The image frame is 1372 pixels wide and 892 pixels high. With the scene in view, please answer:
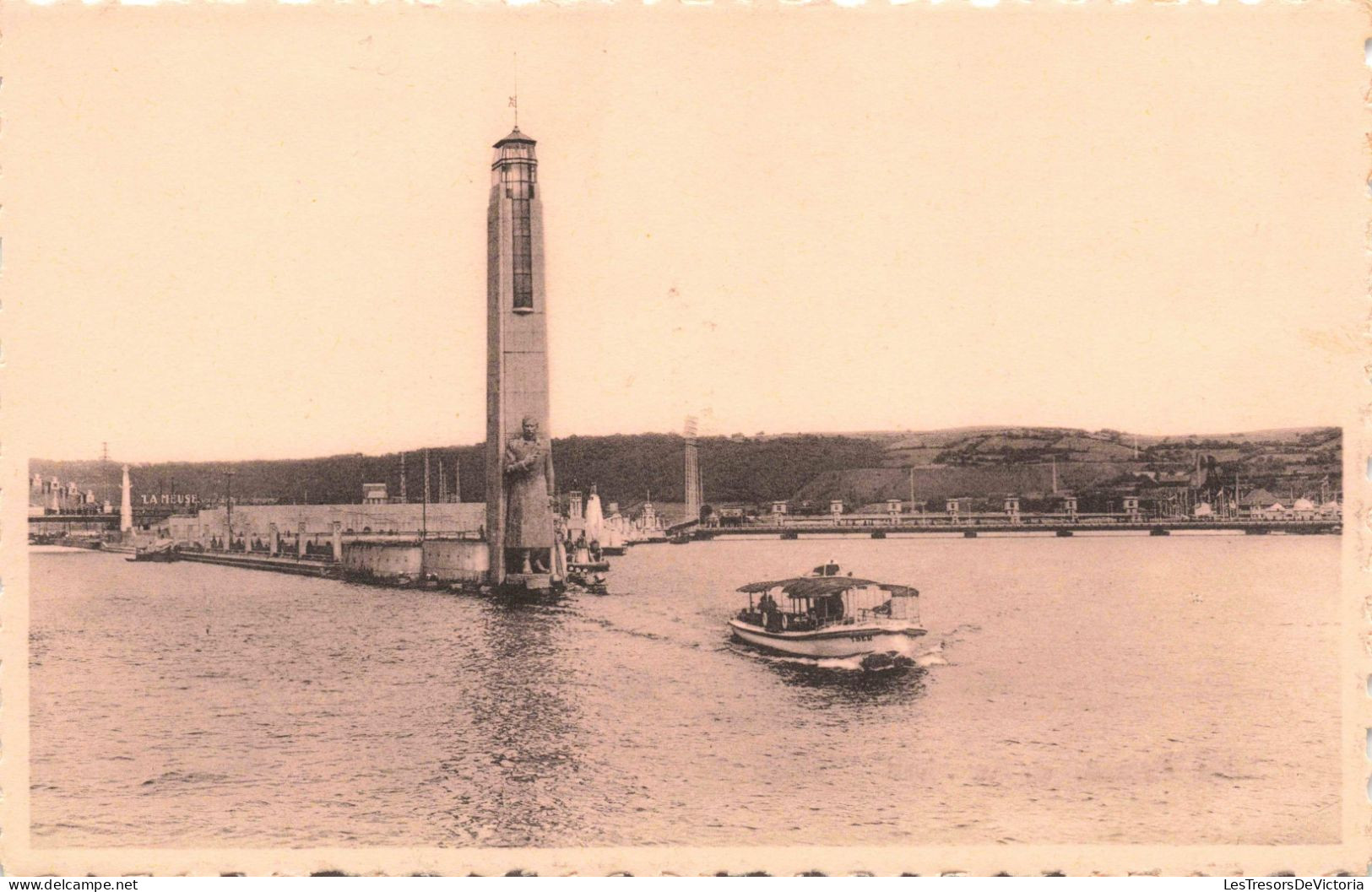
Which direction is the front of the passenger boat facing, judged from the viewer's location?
facing the viewer and to the right of the viewer

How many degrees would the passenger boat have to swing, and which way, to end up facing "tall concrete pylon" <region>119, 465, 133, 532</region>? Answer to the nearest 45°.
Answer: approximately 135° to its right

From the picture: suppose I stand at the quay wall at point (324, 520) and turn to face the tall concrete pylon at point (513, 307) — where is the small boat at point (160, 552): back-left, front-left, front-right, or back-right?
back-right

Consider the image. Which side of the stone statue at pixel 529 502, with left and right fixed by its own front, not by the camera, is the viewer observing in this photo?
front

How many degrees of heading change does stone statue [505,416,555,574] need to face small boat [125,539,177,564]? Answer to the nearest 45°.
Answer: approximately 135° to its right

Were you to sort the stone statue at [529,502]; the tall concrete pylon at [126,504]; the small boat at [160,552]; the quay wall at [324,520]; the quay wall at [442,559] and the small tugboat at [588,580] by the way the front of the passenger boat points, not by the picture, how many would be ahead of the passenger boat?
0

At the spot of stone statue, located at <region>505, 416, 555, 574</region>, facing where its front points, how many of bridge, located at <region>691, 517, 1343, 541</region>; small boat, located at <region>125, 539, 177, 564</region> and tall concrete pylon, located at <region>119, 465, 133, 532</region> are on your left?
1

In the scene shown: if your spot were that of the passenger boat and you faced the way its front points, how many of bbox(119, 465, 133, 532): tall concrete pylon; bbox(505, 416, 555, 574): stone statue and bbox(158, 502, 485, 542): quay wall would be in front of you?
0

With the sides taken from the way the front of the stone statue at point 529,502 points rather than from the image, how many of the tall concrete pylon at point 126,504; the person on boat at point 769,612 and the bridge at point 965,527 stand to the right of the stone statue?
1

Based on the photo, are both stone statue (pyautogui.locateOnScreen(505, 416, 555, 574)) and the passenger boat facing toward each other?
no

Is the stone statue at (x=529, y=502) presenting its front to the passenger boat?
yes

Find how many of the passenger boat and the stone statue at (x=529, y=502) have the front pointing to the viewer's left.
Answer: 0

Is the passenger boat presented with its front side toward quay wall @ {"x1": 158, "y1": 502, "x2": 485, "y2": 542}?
no

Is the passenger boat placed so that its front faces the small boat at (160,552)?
no

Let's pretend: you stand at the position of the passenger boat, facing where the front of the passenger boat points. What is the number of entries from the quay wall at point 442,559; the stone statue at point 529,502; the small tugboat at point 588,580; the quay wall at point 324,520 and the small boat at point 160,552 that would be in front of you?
0
